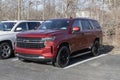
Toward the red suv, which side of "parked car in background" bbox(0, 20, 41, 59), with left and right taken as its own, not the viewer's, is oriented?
left

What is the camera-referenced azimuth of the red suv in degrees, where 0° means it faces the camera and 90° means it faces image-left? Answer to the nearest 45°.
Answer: approximately 45°

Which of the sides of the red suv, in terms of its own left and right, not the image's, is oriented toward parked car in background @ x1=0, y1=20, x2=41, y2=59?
right

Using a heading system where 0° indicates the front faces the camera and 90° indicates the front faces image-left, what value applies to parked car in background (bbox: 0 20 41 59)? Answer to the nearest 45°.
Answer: approximately 45°
